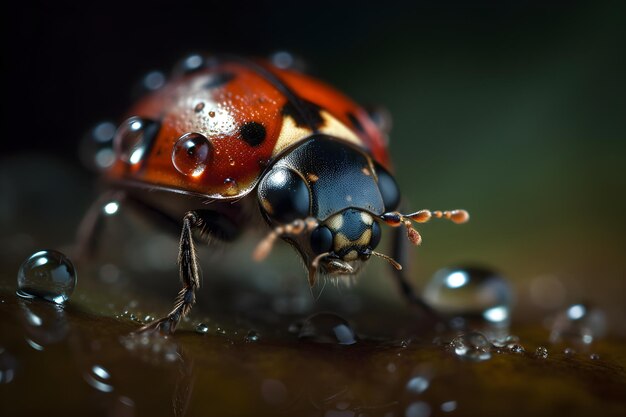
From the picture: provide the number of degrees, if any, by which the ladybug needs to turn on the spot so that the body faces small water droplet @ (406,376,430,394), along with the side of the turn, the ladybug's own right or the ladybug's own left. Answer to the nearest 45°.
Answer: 0° — it already faces it

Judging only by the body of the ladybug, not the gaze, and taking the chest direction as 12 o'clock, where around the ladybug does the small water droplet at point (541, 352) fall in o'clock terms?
The small water droplet is roughly at 11 o'clock from the ladybug.

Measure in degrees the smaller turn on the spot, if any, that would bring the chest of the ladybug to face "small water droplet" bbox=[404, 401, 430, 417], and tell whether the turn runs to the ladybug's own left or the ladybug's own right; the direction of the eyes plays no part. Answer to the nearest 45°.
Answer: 0° — it already faces it

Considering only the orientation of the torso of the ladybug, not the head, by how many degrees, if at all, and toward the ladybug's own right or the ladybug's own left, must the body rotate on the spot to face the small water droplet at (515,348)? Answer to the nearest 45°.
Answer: approximately 45° to the ladybug's own left

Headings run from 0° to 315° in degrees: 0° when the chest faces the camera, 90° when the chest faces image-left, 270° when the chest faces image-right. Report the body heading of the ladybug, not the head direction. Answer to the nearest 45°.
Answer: approximately 315°

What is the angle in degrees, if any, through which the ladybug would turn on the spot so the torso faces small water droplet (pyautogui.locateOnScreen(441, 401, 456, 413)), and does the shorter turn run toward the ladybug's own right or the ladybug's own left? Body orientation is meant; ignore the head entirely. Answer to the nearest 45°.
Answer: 0° — it already faces it
